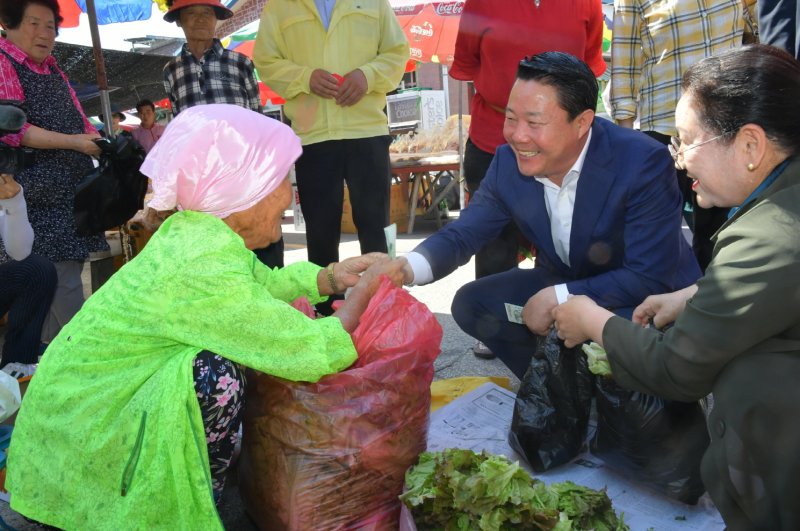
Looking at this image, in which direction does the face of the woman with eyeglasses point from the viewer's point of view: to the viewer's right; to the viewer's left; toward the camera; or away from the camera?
to the viewer's left

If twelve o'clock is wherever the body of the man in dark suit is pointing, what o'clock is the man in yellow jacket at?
The man in yellow jacket is roughly at 3 o'clock from the man in dark suit.

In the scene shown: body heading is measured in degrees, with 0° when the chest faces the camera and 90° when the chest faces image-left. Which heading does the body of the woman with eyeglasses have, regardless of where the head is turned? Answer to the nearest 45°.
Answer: approximately 90°

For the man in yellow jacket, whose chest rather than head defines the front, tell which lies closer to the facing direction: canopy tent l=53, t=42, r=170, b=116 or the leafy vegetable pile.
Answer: the leafy vegetable pile

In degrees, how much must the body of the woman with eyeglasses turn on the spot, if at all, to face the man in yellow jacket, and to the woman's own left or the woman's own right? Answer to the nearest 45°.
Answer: approximately 45° to the woman's own right

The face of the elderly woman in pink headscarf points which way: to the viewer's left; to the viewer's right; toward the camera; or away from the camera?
to the viewer's right

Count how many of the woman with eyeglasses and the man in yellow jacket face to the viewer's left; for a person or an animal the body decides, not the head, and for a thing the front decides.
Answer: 1
